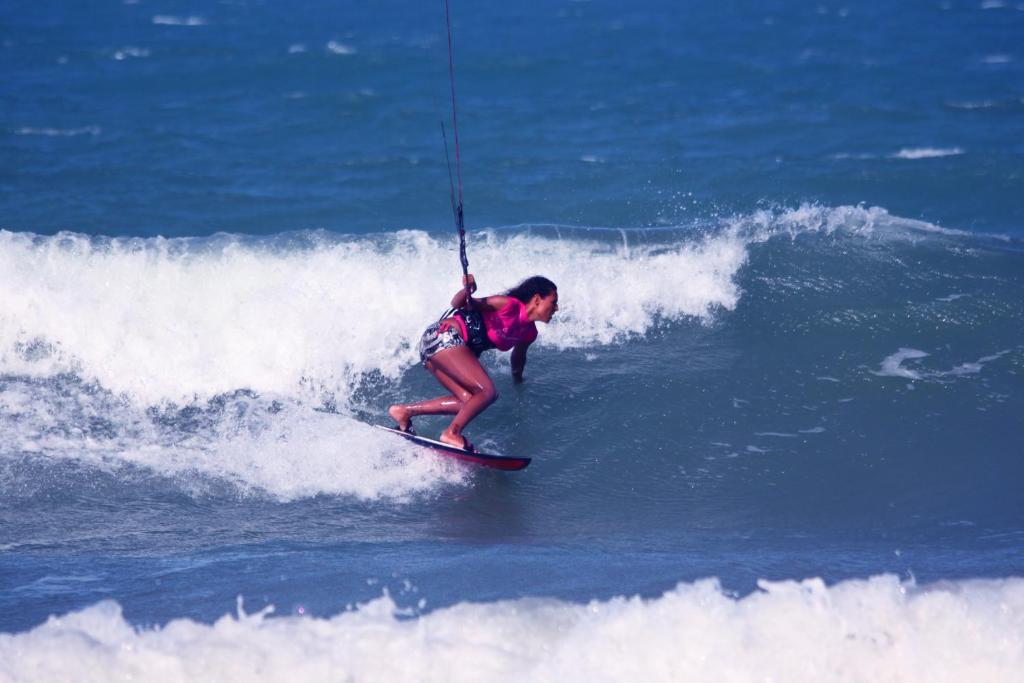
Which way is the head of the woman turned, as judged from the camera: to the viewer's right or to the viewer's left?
to the viewer's right

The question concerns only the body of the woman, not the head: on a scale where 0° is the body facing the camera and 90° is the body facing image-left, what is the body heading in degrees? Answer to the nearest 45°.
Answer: approximately 270°
